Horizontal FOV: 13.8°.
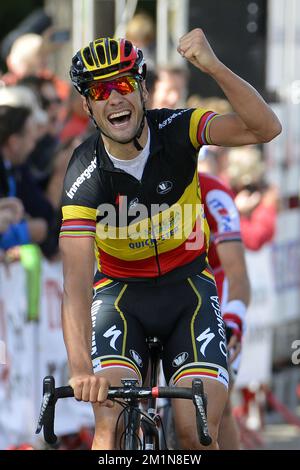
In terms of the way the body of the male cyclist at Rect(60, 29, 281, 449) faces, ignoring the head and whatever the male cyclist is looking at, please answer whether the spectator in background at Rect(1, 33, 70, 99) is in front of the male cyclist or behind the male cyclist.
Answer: behind

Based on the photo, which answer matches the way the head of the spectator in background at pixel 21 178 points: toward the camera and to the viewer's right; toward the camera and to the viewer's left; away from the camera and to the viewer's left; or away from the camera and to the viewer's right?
toward the camera and to the viewer's right

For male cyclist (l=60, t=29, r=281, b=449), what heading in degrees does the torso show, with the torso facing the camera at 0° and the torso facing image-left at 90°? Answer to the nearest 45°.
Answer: approximately 0°

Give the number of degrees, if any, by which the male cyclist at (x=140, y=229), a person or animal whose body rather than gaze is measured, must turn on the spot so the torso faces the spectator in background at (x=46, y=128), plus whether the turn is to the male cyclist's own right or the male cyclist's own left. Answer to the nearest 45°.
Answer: approximately 180°

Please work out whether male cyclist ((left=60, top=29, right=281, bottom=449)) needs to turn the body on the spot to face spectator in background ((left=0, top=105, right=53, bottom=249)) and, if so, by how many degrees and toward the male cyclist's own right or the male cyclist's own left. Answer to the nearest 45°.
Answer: approximately 180°

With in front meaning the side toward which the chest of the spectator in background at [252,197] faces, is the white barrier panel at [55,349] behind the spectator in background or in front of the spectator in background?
in front
